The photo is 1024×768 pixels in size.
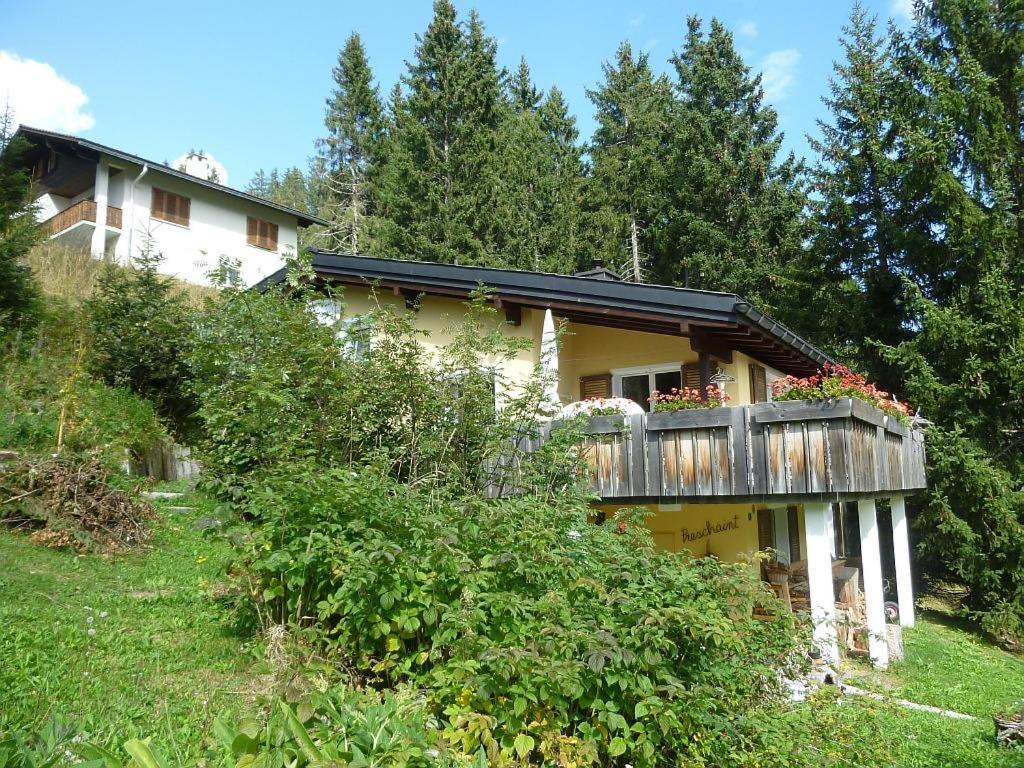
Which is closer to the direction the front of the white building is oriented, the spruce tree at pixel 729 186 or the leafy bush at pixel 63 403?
the leafy bush

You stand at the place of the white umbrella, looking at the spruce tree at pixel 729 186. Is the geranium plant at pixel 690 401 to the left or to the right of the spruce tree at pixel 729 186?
right

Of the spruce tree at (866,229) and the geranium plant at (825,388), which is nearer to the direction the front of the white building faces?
the geranium plant
